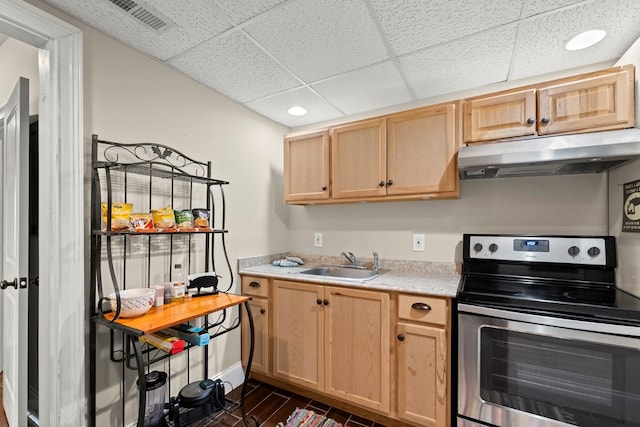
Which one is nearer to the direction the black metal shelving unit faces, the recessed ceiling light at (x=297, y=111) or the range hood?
the range hood

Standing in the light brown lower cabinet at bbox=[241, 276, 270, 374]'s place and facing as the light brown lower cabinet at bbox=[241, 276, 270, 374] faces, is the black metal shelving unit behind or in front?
in front

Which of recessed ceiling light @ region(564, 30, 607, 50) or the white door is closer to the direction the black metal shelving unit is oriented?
the recessed ceiling light

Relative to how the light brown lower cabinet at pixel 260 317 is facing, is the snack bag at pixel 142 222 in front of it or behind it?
in front

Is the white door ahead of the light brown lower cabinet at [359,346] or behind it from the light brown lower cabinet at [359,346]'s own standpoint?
ahead

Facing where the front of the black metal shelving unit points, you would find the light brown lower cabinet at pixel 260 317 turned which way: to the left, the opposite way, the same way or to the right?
to the right

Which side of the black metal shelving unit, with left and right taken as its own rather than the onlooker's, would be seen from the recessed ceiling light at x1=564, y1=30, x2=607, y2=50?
front

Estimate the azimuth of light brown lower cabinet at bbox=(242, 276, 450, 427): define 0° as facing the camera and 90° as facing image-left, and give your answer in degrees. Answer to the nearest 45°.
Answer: approximately 45°

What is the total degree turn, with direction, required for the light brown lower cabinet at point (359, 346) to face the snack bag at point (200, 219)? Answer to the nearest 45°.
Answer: approximately 45° to its right
